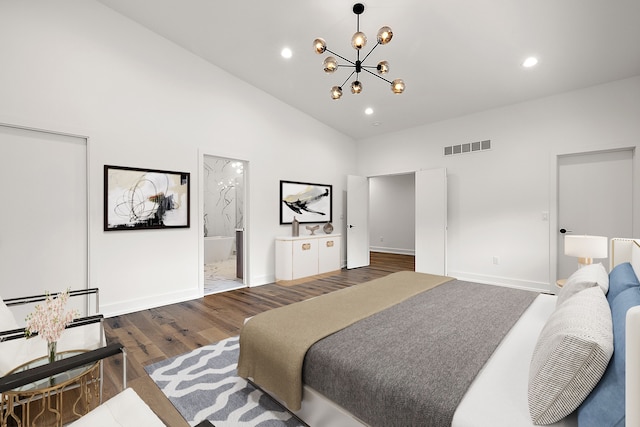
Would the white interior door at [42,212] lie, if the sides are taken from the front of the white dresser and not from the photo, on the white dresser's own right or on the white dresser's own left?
on the white dresser's own right

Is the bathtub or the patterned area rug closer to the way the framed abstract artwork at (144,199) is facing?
the patterned area rug

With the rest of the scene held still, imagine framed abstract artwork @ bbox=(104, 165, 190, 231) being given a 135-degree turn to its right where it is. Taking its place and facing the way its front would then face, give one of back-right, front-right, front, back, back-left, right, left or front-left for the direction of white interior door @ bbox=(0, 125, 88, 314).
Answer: front

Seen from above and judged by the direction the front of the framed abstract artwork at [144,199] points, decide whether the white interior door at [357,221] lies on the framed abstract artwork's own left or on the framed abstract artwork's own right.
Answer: on the framed abstract artwork's own left

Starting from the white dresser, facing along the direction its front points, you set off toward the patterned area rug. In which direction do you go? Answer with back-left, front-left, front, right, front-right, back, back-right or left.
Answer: front-right

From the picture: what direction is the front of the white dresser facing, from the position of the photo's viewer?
facing the viewer and to the right of the viewer

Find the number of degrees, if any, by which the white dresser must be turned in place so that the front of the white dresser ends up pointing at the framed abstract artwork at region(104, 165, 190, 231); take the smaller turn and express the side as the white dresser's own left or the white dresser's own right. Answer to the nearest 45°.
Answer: approximately 90° to the white dresser's own right

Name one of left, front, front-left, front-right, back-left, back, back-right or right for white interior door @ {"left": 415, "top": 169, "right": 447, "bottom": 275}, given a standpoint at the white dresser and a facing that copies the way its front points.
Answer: front-left

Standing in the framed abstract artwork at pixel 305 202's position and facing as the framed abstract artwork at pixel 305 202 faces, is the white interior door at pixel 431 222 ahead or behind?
ahead

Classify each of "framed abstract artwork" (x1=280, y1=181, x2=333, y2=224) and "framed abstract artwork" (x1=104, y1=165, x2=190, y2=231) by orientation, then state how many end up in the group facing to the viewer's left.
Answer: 0

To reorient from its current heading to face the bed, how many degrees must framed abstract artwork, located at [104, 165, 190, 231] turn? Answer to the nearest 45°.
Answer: approximately 45° to its right
